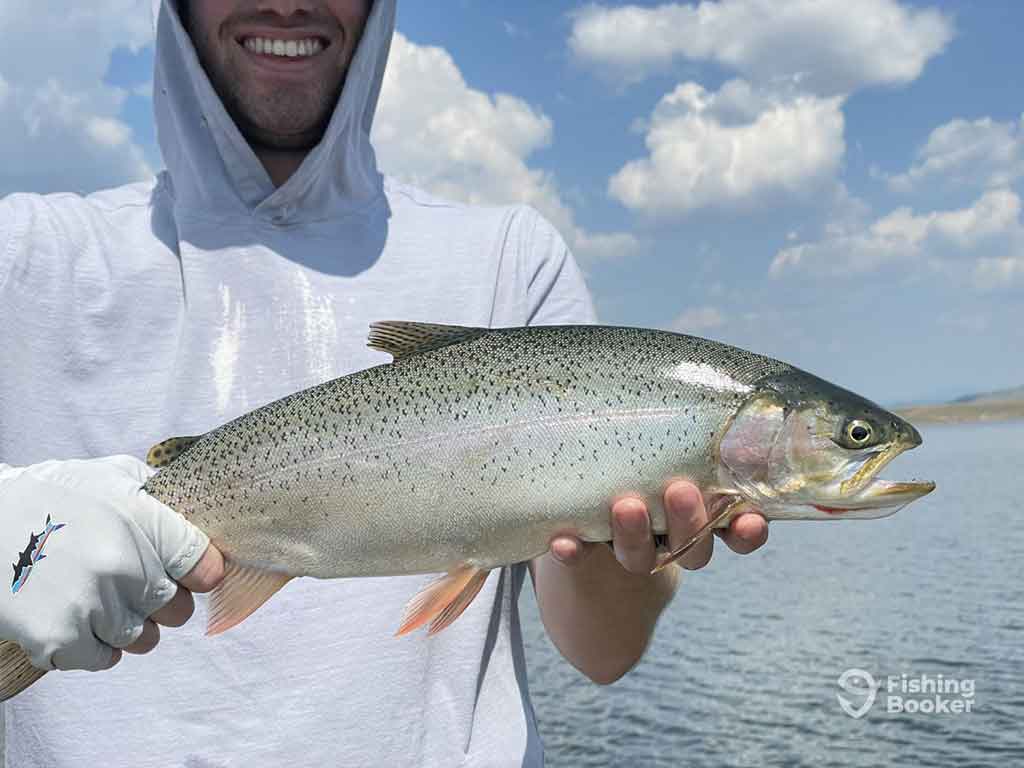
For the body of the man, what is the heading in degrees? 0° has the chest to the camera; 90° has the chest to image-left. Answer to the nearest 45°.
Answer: approximately 0°

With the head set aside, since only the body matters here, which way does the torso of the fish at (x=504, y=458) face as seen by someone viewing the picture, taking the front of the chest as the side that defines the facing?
to the viewer's right
